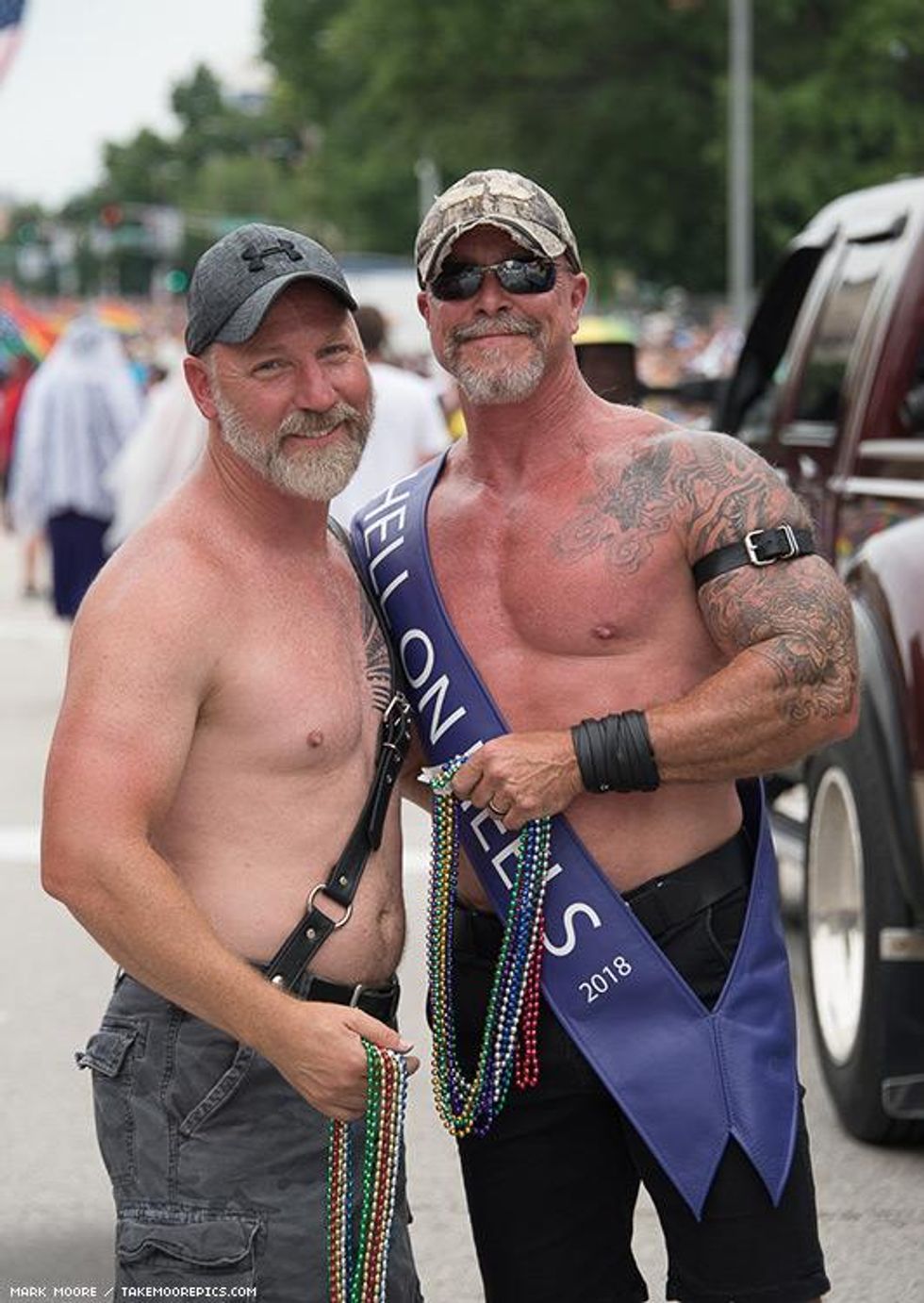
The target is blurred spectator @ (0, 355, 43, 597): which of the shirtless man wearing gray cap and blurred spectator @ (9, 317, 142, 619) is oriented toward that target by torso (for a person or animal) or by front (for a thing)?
blurred spectator @ (9, 317, 142, 619)

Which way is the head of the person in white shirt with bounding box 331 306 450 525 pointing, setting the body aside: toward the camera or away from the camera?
away from the camera

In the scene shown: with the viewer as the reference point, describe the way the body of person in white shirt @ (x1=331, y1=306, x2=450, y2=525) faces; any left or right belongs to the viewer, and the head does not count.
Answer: facing away from the viewer

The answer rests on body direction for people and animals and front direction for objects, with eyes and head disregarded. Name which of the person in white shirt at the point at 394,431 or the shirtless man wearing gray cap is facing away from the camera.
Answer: the person in white shirt

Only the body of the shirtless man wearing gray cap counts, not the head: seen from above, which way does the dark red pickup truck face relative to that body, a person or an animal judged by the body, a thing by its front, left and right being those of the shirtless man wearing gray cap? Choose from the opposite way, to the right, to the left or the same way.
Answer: the opposite way

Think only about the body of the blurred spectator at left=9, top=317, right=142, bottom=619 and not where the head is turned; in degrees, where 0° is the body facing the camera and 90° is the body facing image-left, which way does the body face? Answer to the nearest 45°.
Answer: approximately 180°

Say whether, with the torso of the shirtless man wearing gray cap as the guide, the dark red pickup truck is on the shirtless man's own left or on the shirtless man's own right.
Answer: on the shirtless man's own left

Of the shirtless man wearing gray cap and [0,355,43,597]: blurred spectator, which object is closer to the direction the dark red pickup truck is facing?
the blurred spectator

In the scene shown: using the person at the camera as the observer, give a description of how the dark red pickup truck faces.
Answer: facing away from the viewer and to the left of the viewer
